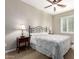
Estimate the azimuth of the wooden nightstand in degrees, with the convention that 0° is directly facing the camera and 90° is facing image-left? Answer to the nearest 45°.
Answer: approximately 315°

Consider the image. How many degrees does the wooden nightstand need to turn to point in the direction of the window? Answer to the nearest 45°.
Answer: approximately 45° to its left
